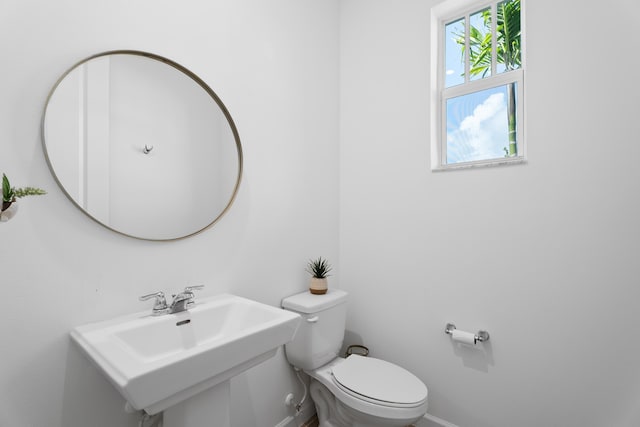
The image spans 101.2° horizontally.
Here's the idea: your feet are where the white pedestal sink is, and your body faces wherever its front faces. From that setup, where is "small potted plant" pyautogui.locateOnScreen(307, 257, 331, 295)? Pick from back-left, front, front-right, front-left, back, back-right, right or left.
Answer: left

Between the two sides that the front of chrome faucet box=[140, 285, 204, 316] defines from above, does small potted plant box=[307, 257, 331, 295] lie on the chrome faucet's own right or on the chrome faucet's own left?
on the chrome faucet's own left

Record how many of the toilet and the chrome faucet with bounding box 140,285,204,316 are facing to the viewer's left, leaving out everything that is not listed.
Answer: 0

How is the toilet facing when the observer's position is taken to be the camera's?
facing the viewer and to the right of the viewer

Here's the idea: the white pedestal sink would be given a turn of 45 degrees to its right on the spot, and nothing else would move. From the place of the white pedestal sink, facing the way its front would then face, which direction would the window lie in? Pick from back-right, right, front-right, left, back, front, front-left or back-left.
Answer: left

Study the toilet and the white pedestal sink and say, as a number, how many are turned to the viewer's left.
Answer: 0
